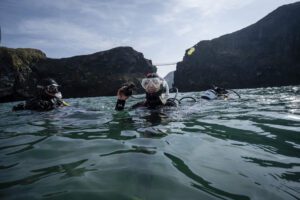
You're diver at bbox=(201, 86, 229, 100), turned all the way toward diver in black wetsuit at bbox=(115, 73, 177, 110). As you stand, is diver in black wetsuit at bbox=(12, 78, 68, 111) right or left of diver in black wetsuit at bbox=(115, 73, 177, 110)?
right

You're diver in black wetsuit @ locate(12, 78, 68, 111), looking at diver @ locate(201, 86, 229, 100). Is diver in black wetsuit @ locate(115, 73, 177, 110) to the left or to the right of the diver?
right

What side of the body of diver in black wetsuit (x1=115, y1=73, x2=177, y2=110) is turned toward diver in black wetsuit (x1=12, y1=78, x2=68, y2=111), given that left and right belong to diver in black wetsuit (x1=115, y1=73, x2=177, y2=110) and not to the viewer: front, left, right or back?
right

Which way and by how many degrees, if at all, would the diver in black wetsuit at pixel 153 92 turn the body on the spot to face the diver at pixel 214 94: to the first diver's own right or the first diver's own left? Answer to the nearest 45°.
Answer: approximately 135° to the first diver's own left

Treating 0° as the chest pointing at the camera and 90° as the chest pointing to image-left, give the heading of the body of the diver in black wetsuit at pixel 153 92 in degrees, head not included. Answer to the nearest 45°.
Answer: approximately 0°
